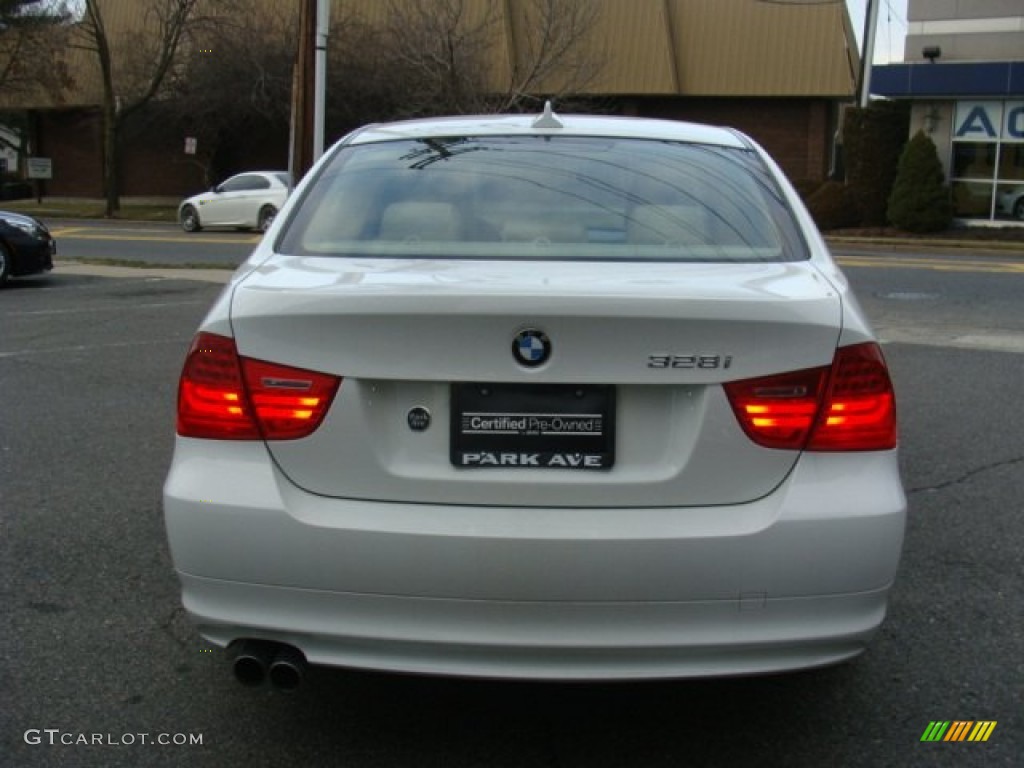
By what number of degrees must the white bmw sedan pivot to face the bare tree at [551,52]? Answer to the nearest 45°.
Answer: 0° — it already faces it

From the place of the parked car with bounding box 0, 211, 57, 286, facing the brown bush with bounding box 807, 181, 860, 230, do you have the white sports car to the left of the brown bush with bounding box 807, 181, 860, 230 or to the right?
left

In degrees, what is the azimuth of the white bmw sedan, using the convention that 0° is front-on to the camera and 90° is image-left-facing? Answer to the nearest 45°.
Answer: approximately 180°

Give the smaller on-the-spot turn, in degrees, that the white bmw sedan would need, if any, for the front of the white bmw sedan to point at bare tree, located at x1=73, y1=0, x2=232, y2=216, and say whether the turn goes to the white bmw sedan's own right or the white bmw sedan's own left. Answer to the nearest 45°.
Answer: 0° — it already faces it
